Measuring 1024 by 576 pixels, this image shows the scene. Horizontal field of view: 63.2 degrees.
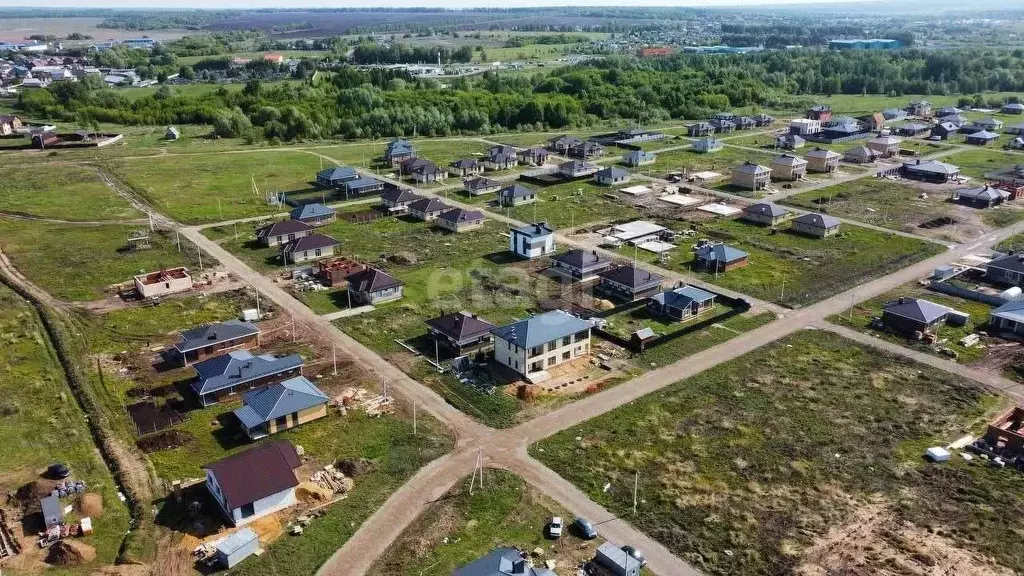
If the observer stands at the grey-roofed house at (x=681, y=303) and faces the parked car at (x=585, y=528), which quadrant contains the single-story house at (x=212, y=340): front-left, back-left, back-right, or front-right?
front-right

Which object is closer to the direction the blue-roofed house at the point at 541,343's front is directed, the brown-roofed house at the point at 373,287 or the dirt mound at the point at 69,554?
the dirt mound

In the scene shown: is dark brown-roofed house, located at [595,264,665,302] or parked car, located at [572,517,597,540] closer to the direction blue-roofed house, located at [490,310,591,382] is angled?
the parked car

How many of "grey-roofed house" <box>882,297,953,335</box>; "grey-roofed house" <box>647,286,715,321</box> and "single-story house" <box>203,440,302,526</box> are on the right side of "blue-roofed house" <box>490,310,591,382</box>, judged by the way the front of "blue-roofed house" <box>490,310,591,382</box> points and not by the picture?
1

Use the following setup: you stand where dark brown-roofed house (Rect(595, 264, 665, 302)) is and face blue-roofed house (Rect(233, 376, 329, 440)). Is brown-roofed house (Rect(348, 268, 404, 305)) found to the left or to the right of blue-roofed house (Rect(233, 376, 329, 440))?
right

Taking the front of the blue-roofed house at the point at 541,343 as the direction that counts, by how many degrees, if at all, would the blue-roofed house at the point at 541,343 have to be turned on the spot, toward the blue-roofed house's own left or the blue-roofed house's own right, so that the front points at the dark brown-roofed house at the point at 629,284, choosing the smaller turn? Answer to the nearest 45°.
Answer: approximately 90° to the blue-roofed house's own left

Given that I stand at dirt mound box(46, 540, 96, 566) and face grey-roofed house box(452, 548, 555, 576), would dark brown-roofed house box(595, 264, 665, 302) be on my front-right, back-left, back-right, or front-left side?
front-left

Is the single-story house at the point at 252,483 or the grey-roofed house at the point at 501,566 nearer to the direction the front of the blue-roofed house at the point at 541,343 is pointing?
the grey-roofed house

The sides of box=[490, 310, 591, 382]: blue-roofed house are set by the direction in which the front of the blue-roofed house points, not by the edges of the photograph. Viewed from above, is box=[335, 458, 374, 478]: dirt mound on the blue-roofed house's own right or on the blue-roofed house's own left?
on the blue-roofed house's own right

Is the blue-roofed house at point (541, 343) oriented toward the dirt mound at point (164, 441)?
no

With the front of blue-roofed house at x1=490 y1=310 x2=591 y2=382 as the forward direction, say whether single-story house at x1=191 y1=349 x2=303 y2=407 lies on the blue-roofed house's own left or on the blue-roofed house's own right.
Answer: on the blue-roofed house's own right

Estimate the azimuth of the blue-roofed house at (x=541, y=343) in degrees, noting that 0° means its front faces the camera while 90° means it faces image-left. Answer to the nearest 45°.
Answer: approximately 315°

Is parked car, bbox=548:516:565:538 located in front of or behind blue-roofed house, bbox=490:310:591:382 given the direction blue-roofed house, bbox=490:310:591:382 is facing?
in front

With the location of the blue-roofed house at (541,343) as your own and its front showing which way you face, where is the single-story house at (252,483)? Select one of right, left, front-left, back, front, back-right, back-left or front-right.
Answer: right

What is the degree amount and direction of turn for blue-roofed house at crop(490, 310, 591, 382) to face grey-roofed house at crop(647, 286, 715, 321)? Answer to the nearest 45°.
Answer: approximately 90° to its left

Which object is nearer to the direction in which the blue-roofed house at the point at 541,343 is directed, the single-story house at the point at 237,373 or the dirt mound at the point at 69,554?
the dirt mound

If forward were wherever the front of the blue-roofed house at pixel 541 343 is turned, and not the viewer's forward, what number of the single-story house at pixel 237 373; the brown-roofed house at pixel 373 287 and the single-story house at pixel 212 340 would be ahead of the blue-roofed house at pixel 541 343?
0
